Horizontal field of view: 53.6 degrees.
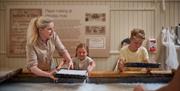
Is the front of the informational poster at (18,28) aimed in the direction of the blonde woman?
yes

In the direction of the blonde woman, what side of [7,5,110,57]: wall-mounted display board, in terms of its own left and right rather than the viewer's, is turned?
front

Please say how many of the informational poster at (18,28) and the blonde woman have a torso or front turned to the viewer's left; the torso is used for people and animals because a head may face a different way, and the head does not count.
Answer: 0

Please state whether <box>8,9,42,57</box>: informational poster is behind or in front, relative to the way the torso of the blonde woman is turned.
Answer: behind

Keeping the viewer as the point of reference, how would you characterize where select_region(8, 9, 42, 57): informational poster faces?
facing the viewer

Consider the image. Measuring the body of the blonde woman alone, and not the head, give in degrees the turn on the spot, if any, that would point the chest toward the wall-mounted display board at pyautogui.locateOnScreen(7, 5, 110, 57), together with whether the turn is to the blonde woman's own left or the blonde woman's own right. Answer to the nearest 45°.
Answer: approximately 135° to the blonde woman's own left

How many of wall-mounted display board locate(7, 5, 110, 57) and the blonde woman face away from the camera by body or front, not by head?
0

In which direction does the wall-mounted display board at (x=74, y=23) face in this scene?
toward the camera
